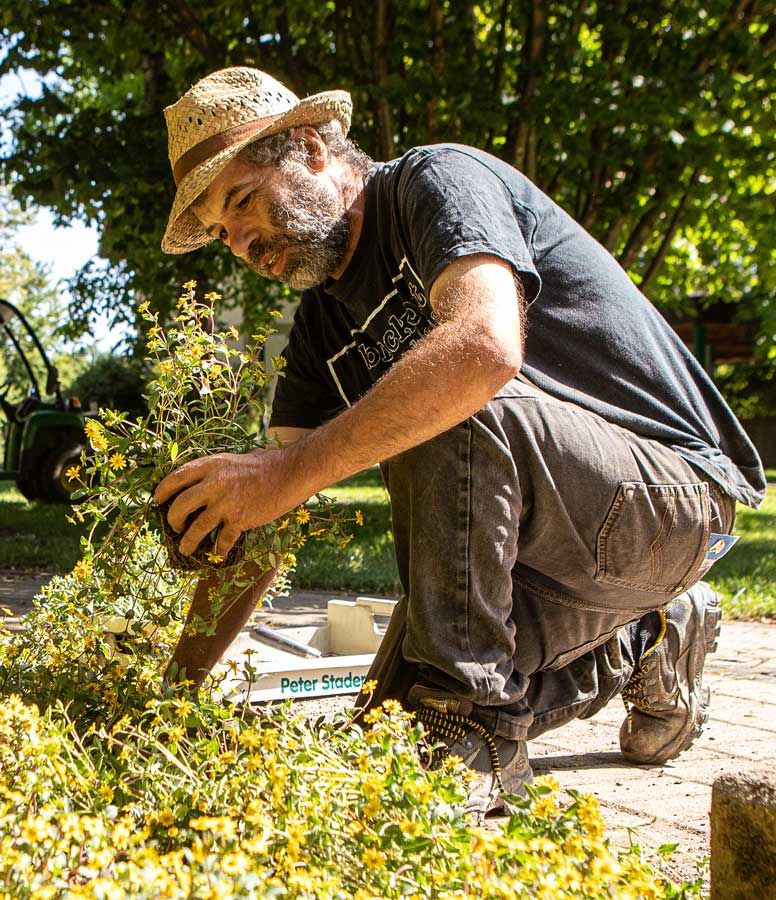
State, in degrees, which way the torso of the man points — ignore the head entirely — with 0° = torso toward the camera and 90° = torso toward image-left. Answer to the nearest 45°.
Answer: approximately 45°

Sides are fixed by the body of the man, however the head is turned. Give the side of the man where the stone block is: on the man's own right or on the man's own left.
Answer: on the man's own left
